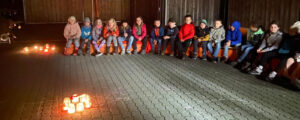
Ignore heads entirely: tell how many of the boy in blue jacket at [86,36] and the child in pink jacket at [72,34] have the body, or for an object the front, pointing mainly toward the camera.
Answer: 2

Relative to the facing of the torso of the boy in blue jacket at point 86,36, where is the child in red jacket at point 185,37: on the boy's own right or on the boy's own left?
on the boy's own left

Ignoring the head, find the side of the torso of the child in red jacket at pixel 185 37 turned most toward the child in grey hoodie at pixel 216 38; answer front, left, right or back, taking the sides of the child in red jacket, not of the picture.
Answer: left

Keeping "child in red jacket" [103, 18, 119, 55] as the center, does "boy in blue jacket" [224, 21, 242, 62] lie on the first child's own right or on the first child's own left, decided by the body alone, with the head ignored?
on the first child's own left

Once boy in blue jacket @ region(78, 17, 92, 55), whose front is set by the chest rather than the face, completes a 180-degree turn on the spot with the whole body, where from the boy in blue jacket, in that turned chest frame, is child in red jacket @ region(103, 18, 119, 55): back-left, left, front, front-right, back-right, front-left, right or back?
right
